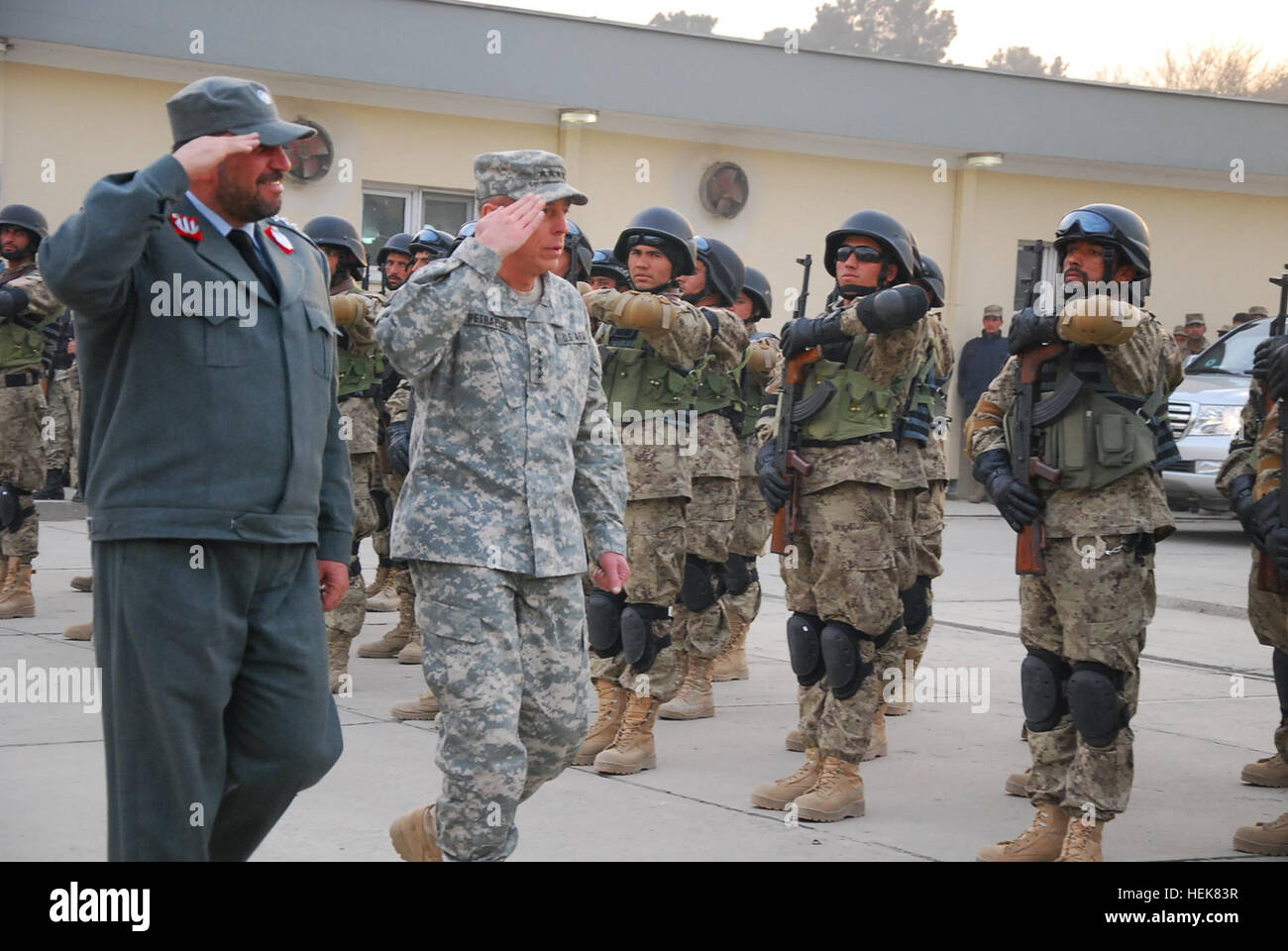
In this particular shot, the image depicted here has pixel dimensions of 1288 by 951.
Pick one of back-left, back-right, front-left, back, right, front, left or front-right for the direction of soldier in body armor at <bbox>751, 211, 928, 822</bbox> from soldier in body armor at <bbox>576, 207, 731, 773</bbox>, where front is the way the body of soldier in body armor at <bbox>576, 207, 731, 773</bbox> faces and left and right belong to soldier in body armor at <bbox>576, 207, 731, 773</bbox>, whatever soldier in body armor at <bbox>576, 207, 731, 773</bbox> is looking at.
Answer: left

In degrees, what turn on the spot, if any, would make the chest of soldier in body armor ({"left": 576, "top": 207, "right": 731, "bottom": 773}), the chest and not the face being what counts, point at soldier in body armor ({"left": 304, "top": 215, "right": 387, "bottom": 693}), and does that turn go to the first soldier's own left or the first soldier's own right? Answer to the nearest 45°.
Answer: approximately 90° to the first soldier's own right

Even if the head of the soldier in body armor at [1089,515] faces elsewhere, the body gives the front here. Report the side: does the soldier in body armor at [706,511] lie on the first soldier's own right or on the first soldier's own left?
on the first soldier's own right

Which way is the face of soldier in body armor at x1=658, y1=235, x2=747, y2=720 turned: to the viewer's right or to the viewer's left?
to the viewer's left

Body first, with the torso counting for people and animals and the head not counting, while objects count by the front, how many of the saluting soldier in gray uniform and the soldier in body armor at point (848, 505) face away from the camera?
0

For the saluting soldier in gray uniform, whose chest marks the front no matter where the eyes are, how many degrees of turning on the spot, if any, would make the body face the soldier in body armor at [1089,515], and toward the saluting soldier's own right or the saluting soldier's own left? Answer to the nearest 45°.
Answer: approximately 45° to the saluting soldier's own left

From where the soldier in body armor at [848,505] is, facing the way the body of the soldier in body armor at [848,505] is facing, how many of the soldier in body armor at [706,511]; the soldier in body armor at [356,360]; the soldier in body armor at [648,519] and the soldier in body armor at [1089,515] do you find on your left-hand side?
1

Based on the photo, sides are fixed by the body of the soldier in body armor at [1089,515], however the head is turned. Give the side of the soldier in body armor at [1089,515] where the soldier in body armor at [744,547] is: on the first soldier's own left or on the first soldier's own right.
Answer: on the first soldier's own right

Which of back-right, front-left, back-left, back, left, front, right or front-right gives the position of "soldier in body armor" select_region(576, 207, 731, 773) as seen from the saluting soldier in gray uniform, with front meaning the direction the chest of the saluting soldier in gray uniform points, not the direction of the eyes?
left

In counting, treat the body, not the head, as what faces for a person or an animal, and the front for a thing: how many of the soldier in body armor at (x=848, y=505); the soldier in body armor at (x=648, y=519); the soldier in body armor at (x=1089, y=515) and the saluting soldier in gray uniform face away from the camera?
0

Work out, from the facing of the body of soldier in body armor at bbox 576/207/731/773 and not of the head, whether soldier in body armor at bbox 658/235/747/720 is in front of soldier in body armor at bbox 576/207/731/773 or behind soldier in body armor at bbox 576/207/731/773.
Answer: behind

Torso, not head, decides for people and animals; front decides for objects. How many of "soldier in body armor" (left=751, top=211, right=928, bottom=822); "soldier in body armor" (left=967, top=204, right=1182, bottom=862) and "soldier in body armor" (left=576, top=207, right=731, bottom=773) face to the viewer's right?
0

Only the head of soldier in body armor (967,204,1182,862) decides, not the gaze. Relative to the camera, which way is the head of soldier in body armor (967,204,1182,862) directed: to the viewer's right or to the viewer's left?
to the viewer's left

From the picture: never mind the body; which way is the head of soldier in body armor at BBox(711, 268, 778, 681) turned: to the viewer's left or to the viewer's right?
to the viewer's left
